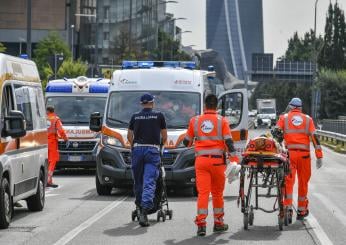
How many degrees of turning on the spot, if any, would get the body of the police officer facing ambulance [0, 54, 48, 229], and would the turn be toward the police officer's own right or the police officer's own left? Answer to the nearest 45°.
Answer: approximately 90° to the police officer's own left

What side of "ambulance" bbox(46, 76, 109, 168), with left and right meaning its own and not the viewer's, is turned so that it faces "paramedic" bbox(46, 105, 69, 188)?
front

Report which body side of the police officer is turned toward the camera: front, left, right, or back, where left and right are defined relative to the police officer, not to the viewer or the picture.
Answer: back

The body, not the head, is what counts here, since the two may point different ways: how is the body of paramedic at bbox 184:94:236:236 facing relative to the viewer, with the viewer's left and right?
facing away from the viewer

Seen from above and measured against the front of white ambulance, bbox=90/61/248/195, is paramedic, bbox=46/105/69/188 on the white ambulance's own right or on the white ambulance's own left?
on the white ambulance's own right

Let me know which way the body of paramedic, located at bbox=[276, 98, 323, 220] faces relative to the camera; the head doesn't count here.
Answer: away from the camera

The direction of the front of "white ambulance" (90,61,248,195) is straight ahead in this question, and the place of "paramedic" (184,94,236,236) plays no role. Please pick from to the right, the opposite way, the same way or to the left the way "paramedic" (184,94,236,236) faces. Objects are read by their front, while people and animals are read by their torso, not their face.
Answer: the opposite way

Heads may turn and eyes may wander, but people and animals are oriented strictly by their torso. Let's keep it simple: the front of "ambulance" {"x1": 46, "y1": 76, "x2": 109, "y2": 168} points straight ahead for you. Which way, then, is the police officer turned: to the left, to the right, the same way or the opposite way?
the opposite way

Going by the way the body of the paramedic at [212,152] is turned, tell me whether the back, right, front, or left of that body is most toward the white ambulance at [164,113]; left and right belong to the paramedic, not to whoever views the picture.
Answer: front

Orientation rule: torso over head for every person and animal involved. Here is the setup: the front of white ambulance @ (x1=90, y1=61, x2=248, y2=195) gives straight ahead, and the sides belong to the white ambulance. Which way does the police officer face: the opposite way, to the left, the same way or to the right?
the opposite way

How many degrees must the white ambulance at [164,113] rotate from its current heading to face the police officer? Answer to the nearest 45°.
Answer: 0° — it already faces them

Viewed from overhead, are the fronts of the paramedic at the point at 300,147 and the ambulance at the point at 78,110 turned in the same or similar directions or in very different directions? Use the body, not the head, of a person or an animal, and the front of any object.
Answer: very different directions
